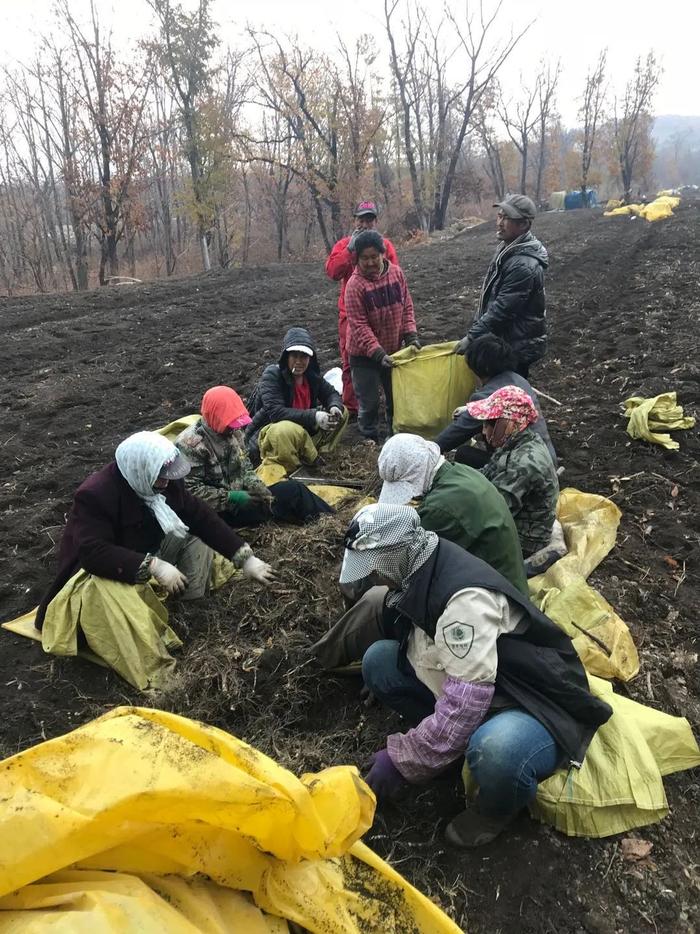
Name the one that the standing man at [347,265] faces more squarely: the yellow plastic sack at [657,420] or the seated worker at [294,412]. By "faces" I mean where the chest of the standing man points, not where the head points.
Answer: the seated worker

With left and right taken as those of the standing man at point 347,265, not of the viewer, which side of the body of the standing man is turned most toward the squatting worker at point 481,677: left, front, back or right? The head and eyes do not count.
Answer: front

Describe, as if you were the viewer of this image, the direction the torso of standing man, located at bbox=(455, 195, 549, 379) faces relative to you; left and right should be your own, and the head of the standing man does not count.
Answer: facing to the left of the viewer

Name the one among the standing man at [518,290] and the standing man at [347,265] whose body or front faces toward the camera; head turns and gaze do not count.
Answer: the standing man at [347,265]

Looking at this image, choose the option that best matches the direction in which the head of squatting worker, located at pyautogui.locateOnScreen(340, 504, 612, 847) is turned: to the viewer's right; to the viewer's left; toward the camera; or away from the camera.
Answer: to the viewer's left

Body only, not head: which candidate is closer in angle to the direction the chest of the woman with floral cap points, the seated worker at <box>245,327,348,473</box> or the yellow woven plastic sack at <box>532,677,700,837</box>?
the seated worker

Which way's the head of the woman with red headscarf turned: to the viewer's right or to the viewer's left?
to the viewer's right

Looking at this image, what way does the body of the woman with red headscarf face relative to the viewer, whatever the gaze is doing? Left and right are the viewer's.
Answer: facing the viewer and to the right of the viewer

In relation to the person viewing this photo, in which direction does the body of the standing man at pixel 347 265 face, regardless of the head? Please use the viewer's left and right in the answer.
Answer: facing the viewer

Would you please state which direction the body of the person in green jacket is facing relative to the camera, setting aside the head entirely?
to the viewer's left

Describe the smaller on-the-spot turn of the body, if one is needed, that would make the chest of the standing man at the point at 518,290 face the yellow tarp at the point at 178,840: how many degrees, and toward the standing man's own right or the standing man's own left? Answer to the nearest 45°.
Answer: approximately 90° to the standing man's own left

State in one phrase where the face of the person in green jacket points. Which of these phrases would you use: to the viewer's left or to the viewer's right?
to the viewer's left

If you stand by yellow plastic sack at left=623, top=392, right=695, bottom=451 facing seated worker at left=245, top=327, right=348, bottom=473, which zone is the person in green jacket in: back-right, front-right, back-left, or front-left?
front-left

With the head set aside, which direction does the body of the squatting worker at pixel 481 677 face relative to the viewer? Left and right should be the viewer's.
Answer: facing the viewer and to the left of the viewer

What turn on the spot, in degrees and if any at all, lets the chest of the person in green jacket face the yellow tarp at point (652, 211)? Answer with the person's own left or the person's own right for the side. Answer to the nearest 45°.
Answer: approximately 90° to the person's own right

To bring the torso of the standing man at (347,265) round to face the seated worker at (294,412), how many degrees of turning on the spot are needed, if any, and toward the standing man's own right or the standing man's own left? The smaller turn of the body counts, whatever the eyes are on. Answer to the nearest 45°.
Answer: approximately 45° to the standing man's own right

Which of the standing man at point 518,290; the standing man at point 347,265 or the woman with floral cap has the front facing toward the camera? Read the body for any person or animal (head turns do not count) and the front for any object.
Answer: the standing man at point 347,265
